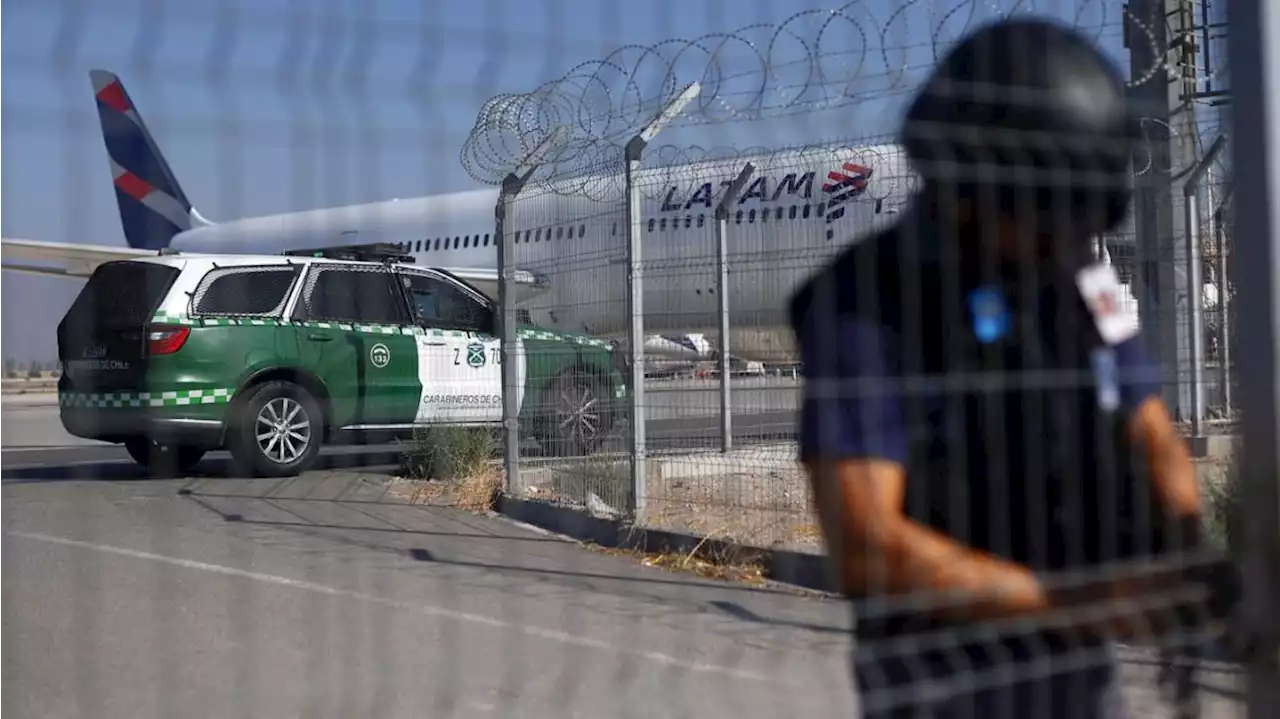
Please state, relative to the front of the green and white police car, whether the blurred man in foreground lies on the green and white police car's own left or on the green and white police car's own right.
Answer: on the green and white police car's own right

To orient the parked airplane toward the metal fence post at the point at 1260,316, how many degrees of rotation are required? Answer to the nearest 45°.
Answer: approximately 45° to its right

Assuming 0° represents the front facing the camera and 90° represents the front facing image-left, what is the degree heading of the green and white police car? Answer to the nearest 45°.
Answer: approximately 225°

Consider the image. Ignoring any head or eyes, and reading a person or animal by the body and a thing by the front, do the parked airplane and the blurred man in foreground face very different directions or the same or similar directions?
same or similar directions

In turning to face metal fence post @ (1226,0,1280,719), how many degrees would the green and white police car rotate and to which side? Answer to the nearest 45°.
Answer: approximately 135° to its right

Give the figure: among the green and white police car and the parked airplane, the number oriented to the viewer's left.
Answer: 0
